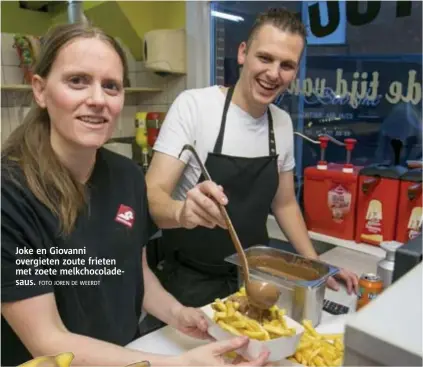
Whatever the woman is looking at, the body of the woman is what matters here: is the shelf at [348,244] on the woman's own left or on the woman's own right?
on the woman's own left

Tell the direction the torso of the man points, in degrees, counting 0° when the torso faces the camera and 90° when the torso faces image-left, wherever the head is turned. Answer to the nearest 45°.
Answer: approximately 315°

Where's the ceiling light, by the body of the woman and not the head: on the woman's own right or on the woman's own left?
on the woman's own left

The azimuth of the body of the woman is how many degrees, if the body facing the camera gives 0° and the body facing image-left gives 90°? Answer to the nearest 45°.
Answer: approximately 315°
